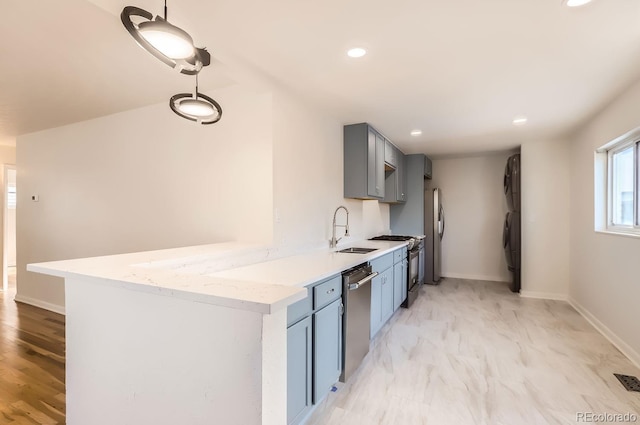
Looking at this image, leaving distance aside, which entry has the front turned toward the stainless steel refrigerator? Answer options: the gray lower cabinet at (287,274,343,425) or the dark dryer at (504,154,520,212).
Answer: the dark dryer

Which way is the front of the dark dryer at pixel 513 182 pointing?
to the viewer's left

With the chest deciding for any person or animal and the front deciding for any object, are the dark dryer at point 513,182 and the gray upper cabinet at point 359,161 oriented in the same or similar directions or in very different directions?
very different directions

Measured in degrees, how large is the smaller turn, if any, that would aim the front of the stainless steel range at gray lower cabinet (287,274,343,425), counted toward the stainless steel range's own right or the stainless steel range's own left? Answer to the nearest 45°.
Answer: approximately 90° to the stainless steel range's own right

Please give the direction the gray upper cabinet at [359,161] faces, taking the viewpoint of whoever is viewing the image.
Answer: facing to the right of the viewer

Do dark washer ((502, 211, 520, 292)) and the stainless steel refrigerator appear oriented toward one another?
yes

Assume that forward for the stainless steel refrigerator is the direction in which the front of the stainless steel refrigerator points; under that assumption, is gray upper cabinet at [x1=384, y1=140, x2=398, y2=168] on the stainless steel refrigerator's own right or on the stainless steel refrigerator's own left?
on the stainless steel refrigerator's own right

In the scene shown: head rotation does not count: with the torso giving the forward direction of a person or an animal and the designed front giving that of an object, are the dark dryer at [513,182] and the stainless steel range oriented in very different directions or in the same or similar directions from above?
very different directions

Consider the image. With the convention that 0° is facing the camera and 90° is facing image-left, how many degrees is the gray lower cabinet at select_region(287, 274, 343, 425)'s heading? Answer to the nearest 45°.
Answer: approximately 315°

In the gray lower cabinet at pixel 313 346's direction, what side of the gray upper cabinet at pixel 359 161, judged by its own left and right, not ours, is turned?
right

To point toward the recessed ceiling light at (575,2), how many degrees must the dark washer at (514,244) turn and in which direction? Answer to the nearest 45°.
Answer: approximately 90° to its left

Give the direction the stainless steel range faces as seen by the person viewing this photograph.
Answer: facing to the right of the viewer

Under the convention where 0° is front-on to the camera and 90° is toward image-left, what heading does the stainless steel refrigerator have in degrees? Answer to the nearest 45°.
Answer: approximately 270°

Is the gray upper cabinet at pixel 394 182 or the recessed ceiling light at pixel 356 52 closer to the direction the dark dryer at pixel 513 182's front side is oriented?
the gray upper cabinet

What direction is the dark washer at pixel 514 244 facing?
to the viewer's left

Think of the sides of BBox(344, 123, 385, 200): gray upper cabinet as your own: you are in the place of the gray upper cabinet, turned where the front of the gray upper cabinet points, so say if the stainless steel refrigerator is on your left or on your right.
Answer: on your left
